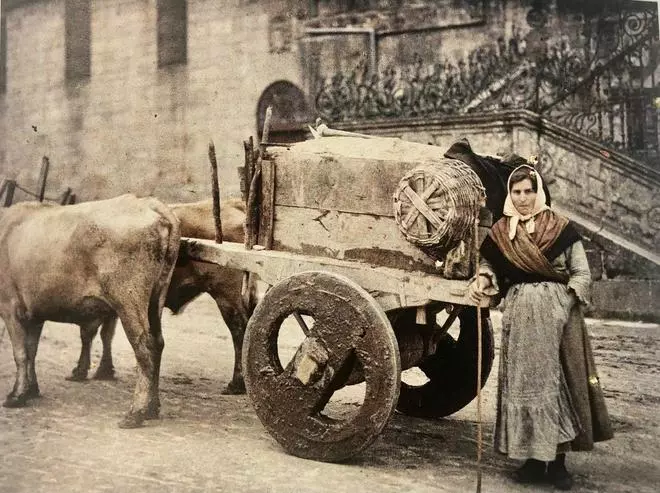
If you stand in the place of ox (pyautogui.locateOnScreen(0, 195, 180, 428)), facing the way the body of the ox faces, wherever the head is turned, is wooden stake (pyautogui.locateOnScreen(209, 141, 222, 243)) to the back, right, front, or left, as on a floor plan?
back

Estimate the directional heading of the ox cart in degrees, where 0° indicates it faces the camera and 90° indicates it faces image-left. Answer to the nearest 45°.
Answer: approximately 135°

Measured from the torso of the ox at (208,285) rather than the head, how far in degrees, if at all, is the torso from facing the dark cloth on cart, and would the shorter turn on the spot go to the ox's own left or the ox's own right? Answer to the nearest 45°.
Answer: approximately 180°

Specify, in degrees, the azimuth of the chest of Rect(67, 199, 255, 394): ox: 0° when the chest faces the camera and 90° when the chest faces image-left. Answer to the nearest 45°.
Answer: approximately 135°

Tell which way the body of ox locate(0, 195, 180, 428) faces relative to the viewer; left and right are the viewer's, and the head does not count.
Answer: facing away from the viewer and to the left of the viewer

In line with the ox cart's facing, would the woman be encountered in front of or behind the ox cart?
behind

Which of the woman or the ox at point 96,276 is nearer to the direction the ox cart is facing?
the ox

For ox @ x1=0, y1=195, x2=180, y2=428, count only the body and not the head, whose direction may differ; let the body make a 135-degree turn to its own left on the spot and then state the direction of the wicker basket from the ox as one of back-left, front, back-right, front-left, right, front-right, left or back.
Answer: front-left

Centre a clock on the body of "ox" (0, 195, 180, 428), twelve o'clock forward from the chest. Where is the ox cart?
The ox cart is roughly at 6 o'clock from the ox.

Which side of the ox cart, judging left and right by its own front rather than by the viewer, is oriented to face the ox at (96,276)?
front

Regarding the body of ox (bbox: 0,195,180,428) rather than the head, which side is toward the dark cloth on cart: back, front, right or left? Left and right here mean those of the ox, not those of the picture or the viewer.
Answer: back

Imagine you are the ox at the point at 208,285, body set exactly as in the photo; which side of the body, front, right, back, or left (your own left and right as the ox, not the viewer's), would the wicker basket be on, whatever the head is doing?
back
